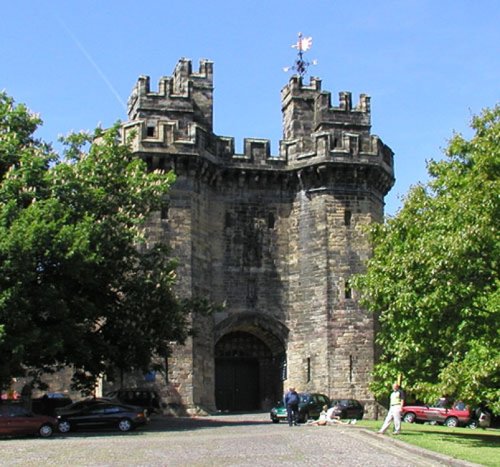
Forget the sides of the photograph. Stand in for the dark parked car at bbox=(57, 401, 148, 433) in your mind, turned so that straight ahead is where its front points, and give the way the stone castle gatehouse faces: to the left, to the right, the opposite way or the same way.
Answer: to the left

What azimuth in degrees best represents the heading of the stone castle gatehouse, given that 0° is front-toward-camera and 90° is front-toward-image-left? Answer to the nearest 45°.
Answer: approximately 0°

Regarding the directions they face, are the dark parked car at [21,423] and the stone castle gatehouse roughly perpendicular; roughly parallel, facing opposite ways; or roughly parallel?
roughly perpendicular

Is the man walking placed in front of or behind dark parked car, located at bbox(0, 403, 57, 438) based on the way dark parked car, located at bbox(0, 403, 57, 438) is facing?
in front

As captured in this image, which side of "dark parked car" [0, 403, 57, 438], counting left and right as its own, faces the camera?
right

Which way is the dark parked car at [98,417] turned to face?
to the viewer's left

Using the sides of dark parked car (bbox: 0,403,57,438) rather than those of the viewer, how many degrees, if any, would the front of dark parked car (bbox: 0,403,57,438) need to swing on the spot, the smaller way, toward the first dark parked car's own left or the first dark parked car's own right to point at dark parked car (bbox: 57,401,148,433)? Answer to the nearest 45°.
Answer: approximately 45° to the first dark parked car's own left

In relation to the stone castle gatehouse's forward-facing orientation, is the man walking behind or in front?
in front
